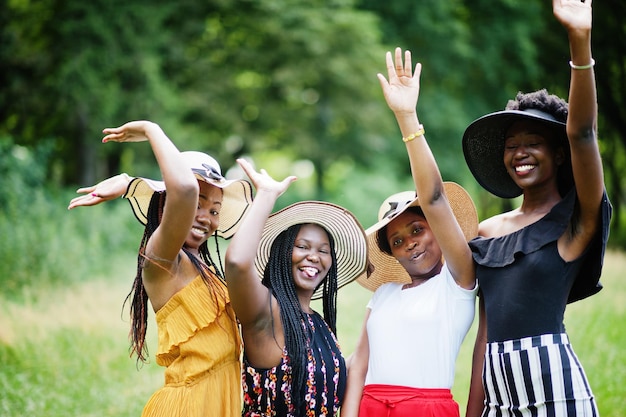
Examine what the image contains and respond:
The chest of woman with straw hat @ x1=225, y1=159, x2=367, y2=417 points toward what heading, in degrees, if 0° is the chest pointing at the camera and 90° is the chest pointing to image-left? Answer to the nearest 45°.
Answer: approximately 315°

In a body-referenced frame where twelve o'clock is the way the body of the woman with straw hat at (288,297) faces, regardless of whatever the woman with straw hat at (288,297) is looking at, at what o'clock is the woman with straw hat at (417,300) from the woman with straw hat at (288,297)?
the woman with straw hat at (417,300) is roughly at 10 o'clock from the woman with straw hat at (288,297).

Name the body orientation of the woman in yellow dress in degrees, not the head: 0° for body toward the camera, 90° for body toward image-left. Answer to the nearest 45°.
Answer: approximately 315°
